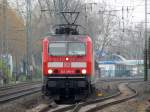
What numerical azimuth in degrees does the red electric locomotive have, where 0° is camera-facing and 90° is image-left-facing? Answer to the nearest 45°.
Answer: approximately 0°
